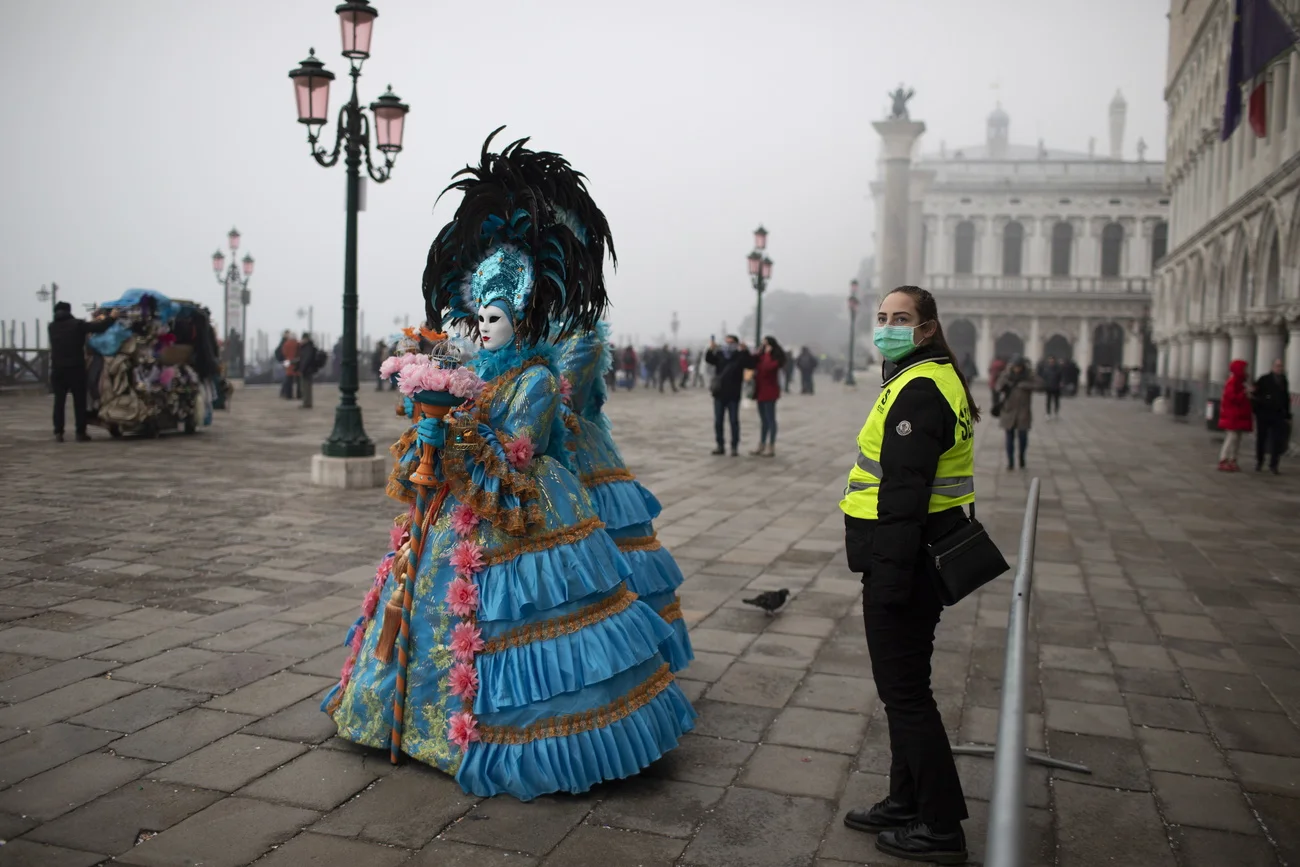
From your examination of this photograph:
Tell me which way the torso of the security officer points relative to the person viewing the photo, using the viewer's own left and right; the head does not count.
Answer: facing to the left of the viewer

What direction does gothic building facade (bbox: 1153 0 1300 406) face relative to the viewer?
to the viewer's left

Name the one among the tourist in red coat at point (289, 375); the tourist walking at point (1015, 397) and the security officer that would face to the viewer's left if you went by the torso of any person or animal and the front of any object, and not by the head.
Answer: the security officer

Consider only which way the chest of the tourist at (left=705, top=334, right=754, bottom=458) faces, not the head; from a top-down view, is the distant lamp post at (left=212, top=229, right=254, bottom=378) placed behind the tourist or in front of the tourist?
behind

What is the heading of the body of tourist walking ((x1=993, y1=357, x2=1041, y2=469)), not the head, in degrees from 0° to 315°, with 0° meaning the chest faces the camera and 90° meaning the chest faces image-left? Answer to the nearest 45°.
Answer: approximately 0°

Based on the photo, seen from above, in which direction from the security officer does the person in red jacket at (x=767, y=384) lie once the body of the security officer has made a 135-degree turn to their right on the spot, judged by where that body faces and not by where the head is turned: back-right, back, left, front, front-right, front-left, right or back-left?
front-left

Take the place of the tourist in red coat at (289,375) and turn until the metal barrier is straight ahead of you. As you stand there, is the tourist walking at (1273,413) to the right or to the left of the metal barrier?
left

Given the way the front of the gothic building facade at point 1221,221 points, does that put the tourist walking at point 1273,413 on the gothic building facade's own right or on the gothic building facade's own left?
on the gothic building facade's own left

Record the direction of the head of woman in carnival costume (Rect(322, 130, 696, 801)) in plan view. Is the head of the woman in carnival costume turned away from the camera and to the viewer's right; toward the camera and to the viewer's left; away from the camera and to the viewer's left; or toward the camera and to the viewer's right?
toward the camera and to the viewer's left

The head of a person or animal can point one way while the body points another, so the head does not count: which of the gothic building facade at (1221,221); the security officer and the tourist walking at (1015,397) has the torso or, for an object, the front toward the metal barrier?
the tourist walking

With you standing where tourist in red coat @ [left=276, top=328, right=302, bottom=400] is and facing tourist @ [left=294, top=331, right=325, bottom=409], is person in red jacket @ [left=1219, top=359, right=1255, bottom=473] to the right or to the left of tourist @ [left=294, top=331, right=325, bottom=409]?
left

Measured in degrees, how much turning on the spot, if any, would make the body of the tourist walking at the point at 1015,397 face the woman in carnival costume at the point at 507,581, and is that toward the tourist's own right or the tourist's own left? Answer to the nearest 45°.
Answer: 0° — they already face them
